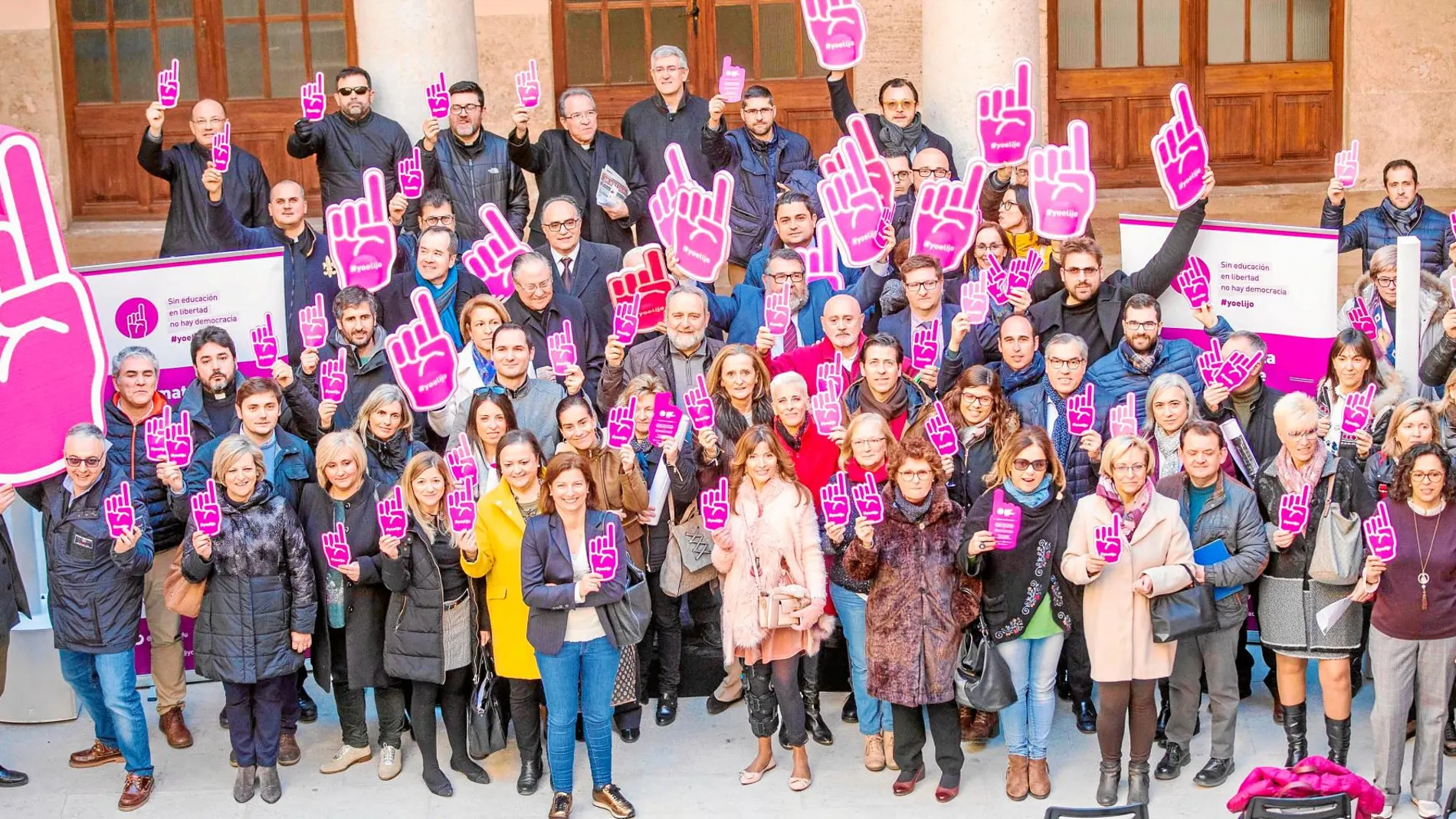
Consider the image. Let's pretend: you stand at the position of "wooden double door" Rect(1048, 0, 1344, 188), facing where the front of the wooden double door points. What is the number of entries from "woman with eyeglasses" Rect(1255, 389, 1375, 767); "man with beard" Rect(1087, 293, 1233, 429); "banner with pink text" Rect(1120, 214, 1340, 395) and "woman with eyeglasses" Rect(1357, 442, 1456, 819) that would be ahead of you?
4

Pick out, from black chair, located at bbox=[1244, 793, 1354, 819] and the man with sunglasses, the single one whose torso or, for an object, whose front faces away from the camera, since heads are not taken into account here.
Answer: the black chair

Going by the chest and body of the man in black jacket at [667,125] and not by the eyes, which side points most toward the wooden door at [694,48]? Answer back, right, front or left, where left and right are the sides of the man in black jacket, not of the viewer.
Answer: back

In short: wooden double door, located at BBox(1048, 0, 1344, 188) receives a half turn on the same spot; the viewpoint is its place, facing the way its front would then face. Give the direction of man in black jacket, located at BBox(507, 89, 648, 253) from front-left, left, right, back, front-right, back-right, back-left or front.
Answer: back-left

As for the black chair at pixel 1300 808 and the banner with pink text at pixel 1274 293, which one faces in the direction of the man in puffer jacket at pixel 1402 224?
the black chair

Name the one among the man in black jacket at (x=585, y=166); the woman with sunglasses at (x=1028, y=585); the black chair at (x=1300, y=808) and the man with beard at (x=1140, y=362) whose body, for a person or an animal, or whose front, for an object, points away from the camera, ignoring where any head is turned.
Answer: the black chair

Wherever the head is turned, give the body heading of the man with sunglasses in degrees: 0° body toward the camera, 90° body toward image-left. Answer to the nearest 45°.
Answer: approximately 0°

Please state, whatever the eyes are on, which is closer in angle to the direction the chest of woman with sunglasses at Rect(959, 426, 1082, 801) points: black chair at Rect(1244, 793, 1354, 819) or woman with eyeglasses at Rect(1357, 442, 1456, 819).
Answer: the black chair

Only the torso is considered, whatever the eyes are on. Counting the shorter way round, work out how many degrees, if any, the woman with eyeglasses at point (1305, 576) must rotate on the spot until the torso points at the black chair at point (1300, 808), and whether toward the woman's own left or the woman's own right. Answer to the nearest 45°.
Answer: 0° — they already face it

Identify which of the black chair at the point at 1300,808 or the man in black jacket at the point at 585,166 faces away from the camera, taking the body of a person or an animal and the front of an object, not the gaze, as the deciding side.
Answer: the black chair

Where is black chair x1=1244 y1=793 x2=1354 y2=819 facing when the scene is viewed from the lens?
facing away from the viewer
